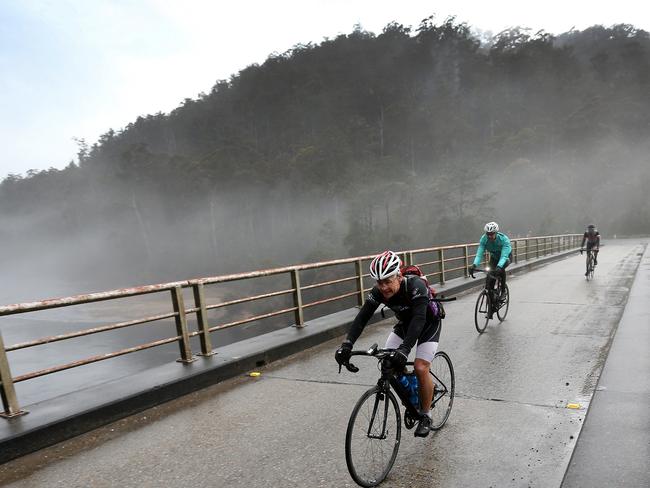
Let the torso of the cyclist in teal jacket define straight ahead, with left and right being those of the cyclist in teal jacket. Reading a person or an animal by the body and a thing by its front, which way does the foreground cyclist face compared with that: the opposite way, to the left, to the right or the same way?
the same way

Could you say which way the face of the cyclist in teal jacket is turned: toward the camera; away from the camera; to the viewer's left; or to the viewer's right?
toward the camera

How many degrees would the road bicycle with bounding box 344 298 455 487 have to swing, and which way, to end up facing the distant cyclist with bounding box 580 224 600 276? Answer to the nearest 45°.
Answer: approximately 180°

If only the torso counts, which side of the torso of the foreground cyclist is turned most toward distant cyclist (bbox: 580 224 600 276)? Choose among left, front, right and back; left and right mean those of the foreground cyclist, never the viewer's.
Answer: back

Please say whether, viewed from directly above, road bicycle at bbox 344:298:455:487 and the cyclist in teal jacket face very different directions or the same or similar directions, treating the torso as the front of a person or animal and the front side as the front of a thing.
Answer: same or similar directions

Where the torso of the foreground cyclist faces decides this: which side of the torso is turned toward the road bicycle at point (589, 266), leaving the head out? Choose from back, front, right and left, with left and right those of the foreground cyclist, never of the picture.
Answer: back

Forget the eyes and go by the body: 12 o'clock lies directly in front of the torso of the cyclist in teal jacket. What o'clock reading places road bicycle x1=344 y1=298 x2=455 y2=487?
The road bicycle is roughly at 11 o'clock from the cyclist in teal jacket.

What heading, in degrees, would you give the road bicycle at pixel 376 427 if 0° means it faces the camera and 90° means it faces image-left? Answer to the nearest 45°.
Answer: approximately 45°

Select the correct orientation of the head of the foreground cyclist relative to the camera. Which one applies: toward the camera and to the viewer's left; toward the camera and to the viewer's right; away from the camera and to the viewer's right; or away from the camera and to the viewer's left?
toward the camera and to the viewer's left

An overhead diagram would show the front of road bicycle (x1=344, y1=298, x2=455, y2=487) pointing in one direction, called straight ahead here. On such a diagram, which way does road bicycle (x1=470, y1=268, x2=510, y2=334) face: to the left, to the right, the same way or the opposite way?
the same way

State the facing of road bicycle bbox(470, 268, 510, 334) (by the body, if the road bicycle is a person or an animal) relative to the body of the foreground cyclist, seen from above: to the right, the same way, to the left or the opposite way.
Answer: the same way

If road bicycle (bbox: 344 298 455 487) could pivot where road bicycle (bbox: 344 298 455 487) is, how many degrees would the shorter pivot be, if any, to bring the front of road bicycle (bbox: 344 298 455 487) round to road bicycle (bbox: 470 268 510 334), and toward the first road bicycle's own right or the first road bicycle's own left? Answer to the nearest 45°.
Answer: approximately 135° to the first road bicycle's own right

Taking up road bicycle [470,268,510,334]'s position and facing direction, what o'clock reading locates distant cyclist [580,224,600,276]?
The distant cyclist is roughly at 5 o'clock from the road bicycle.

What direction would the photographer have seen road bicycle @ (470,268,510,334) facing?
facing the viewer and to the left of the viewer
